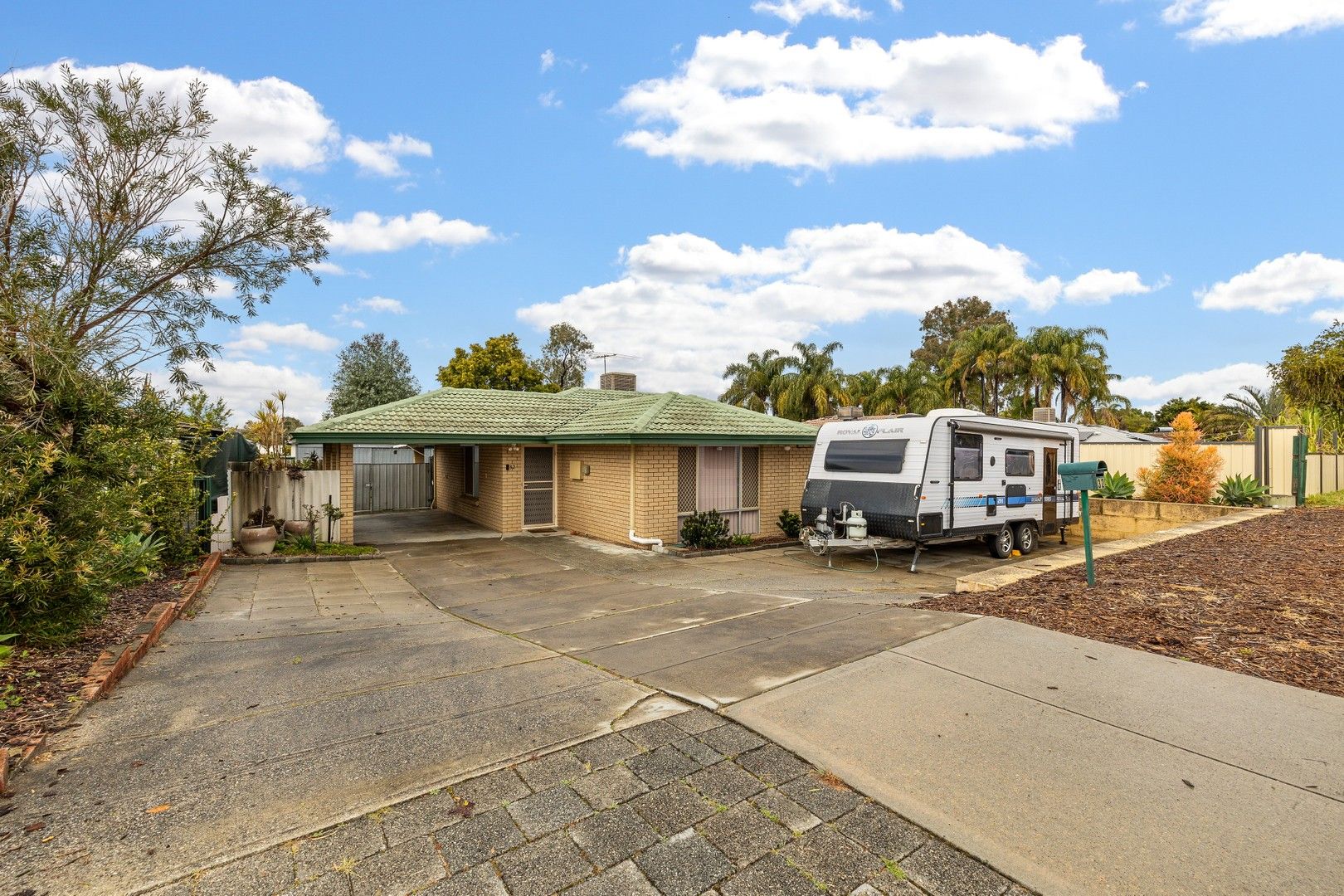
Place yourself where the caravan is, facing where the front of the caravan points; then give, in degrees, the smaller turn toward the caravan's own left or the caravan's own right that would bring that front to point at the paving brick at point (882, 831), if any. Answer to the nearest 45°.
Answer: approximately 45° to the caravan's own left

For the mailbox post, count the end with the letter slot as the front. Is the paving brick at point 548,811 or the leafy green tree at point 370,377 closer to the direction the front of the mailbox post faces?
the paving brick

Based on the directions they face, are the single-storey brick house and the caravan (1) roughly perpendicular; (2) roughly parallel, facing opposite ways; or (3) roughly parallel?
roughly perpendicular

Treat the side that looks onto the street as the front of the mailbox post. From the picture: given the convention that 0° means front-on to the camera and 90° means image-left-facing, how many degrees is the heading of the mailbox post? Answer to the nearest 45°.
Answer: approximately 315°

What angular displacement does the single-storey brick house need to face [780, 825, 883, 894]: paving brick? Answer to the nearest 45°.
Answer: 0° — it already faces it

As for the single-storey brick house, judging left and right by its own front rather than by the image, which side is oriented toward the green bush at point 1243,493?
left

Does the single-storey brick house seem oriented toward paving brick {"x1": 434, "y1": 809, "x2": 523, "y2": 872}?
yes

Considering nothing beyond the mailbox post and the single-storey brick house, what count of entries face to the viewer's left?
0

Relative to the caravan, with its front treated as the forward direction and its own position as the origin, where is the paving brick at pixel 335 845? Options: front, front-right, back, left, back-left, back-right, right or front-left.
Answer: front-left

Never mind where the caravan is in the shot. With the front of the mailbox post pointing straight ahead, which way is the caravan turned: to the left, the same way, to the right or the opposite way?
to the right

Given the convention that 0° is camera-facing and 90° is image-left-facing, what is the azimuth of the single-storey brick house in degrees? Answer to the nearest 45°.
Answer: approximately 0°

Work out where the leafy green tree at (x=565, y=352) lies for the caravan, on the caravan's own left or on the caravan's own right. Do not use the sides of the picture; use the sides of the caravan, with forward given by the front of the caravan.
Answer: on the caravan's own right

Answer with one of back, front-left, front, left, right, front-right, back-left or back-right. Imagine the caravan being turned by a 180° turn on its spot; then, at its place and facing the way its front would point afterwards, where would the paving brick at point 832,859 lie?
back-right
